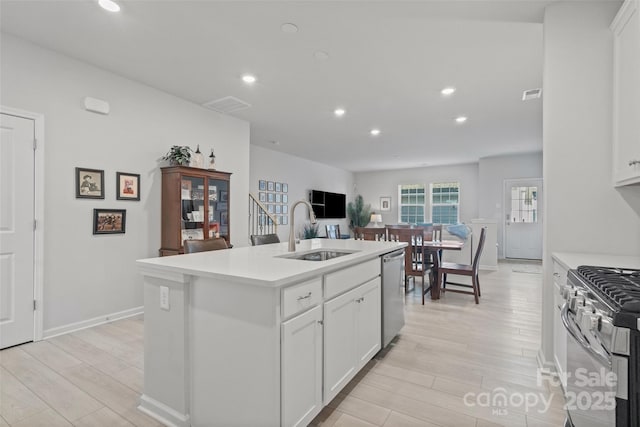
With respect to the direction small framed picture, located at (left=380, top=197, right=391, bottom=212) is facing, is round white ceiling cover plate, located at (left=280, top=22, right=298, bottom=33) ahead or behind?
ahead

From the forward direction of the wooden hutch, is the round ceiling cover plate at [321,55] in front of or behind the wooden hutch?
in front

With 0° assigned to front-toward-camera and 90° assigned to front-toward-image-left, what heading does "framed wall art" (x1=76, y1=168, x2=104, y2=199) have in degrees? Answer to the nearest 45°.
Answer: approximately 315°

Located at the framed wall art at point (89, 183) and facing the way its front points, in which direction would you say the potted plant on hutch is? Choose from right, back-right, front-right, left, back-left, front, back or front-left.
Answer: front-left

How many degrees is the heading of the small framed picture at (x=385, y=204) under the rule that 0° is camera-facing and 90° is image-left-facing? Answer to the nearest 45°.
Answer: approximately 0°

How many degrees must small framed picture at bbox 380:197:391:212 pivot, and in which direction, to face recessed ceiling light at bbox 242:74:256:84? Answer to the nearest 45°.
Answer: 0° — it already faces it

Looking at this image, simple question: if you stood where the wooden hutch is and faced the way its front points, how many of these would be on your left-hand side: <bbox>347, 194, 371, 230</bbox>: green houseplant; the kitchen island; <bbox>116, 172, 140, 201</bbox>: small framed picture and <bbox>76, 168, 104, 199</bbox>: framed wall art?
1

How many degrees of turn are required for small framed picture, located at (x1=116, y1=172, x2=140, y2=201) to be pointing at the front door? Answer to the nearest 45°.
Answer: approximately 45° to its left

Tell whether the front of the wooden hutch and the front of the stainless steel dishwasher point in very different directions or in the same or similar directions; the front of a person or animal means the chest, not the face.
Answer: same or similar directions

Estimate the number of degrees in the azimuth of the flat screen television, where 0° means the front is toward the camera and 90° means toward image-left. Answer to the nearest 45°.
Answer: approximately 315°

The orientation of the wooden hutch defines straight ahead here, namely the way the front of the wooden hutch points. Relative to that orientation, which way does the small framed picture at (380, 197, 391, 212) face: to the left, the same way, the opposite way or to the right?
to the right

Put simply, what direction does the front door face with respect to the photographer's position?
facing the viewer

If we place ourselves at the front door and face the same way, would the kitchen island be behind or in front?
in front
